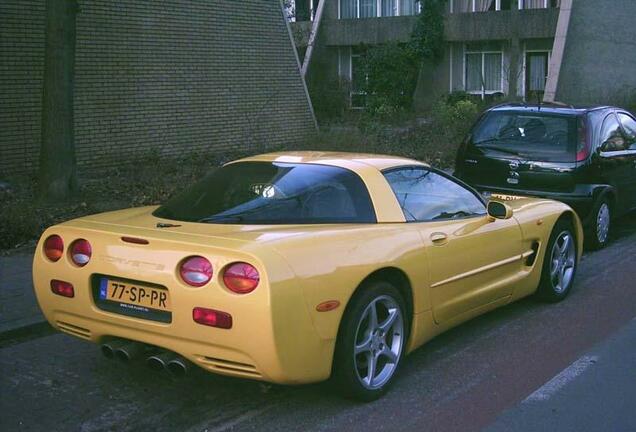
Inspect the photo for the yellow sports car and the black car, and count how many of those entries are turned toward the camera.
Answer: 0

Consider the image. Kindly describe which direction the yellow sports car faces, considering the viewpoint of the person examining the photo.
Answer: facing away from the viewer and to the right of the viewer

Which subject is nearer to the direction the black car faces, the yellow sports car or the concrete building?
the concrete building

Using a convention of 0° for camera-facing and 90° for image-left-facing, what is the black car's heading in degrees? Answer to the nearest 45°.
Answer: approximately 225°

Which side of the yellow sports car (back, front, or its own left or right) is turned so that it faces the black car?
front

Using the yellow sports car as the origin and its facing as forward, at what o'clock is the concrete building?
The concrete building is roughly at 11 o'clock from the yellow sports car.

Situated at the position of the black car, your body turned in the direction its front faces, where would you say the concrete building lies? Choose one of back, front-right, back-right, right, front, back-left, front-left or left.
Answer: front-left
